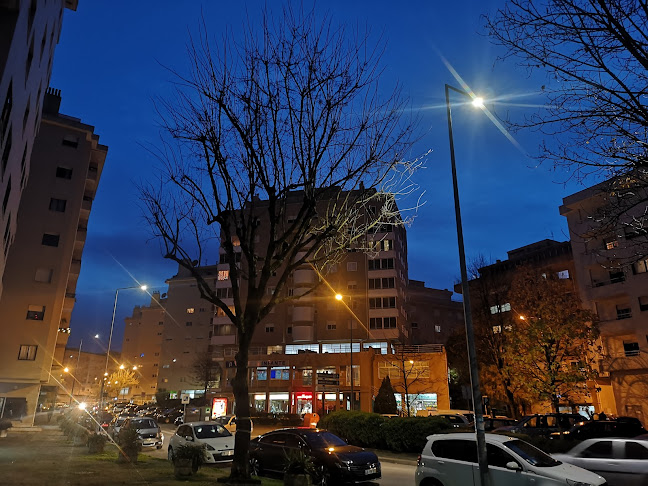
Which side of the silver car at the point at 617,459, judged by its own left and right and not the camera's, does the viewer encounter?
left

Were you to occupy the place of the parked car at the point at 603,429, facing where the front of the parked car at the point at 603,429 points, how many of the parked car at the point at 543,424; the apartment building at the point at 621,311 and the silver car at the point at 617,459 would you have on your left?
1

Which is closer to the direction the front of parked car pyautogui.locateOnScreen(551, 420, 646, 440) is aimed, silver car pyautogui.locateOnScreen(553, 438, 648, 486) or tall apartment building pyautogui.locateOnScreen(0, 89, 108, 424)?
the tall apartment building

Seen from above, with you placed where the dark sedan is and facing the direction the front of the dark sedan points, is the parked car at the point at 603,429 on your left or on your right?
on your left

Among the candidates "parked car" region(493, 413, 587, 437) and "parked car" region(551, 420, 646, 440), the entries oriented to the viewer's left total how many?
2

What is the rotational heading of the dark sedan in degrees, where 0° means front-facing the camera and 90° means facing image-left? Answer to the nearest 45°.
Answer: approximately 315°

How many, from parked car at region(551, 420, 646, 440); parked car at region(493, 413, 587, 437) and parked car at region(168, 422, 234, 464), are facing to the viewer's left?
2

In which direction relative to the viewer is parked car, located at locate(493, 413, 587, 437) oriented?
to the viewer's left

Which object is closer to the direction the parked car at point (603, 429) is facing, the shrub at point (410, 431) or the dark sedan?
the shrub

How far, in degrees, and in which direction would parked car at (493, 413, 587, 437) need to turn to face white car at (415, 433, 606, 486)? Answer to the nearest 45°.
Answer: approximately 90° to its left

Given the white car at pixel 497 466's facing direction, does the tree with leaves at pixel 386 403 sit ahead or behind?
behind

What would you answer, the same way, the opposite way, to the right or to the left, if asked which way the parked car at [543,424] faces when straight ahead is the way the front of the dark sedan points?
the opposite way

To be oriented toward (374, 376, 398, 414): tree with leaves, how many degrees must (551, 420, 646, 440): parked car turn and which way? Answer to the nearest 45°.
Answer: approximately 45° to its right
